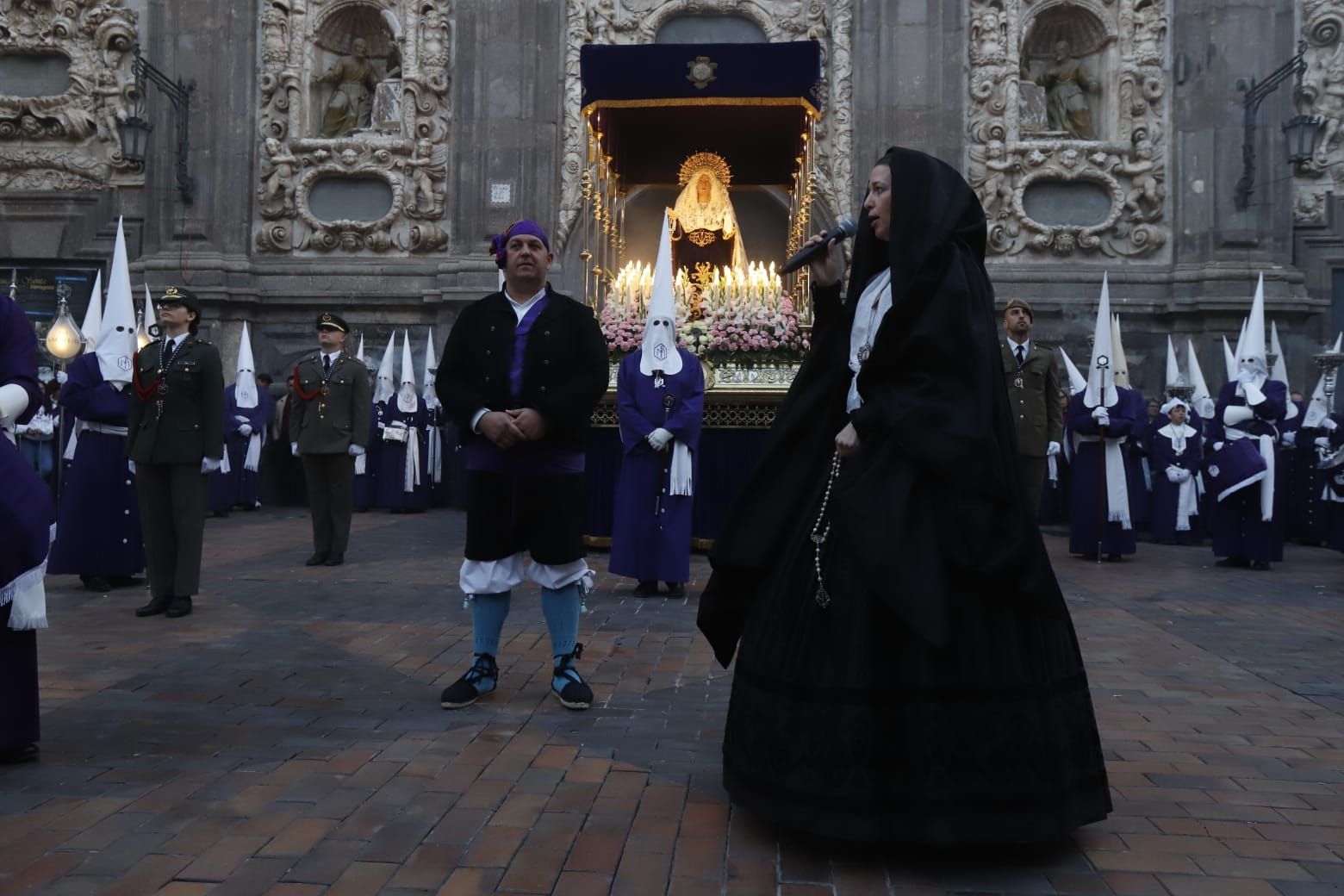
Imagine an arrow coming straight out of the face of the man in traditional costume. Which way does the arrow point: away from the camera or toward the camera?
toward the camera

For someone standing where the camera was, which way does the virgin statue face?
facing the viewer

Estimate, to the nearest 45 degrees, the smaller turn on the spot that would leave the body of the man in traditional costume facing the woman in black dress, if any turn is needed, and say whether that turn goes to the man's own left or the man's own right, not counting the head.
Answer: approximately 45° to the man's own left

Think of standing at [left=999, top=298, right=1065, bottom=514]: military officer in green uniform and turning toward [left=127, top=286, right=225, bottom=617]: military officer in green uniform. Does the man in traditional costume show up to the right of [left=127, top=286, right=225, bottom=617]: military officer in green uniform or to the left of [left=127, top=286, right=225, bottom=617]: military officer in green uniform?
left

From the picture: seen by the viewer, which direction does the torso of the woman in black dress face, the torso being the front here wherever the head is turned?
to the viewer's left

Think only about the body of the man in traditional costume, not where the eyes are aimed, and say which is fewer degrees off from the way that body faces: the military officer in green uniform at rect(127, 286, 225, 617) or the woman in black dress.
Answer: the woman in black dress

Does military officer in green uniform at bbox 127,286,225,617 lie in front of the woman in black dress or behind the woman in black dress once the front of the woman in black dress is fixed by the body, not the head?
in front

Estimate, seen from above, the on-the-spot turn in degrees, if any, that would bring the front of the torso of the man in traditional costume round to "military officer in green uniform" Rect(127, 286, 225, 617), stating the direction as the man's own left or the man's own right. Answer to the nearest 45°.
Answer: approximately 135° to the man's own right

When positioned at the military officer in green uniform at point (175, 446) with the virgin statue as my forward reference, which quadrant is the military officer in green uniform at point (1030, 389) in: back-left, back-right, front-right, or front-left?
front-right

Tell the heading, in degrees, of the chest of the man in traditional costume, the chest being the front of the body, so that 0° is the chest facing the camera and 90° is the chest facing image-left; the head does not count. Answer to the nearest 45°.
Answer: approximately 0°

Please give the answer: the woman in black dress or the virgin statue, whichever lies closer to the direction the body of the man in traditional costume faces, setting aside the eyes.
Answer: the woman in black dress

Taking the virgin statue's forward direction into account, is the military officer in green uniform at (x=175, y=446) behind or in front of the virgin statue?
in front

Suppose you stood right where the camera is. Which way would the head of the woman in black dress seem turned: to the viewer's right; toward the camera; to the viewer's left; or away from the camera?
to the viewer's left

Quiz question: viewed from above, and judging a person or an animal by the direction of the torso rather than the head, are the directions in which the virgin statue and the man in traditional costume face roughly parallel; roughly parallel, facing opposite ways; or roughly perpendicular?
roughly parallel
